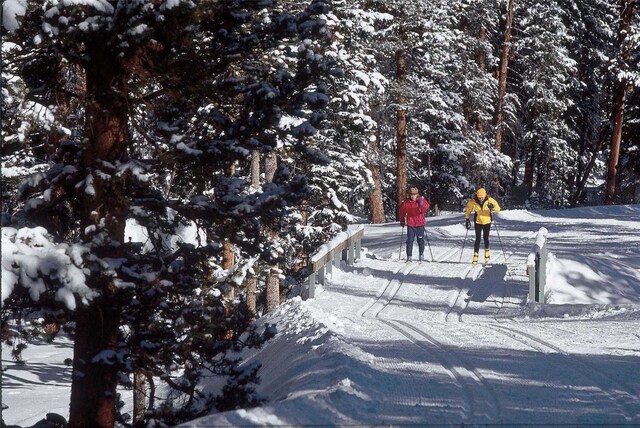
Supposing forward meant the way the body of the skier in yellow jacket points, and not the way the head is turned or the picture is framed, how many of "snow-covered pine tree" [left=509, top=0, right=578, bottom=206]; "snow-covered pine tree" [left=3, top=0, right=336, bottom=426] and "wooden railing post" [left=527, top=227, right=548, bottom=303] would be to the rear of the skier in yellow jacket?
1

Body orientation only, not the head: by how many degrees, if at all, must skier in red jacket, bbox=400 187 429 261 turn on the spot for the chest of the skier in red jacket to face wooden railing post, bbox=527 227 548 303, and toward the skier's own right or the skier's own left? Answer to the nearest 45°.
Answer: approximately 45° to the skier's own left

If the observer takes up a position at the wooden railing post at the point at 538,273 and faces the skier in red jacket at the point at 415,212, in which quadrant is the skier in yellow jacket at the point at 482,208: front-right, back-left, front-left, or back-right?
front-right

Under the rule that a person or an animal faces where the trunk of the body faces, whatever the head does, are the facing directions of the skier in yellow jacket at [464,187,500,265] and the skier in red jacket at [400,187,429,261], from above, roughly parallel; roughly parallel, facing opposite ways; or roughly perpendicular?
roughly parallel

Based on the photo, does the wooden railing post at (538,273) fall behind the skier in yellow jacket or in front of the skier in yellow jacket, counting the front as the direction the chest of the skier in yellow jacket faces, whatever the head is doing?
in front

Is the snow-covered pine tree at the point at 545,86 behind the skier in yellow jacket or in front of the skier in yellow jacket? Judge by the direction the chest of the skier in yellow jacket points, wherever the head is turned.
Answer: behind

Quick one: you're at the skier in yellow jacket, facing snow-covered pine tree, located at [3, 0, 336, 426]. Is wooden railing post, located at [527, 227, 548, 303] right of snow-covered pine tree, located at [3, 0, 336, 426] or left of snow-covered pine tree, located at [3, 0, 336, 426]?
left

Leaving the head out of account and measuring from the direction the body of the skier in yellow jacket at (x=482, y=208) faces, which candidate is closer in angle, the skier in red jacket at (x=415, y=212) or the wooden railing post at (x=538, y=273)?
the wooden railing post

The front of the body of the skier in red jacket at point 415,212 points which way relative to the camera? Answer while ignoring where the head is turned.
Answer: toward the camera

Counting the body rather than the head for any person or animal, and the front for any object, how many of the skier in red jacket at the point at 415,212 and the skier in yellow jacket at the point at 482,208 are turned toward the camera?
2

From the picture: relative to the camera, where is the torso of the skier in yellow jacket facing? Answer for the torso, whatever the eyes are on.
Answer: toward the camera

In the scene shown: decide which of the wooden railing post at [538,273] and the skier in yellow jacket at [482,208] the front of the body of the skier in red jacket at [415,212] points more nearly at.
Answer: the wooden railing post

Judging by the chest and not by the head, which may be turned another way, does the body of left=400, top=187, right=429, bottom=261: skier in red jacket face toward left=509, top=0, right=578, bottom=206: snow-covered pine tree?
no

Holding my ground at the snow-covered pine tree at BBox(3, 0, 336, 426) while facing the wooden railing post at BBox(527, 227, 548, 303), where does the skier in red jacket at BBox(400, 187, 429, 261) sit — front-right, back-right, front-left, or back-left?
front-left

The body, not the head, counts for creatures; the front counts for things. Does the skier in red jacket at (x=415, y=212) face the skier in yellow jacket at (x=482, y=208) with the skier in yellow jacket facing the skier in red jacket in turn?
no

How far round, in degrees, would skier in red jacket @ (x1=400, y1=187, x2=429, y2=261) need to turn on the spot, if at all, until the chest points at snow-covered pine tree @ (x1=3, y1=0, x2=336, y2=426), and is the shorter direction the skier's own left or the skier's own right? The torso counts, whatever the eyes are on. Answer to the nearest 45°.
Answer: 0° — they already face it

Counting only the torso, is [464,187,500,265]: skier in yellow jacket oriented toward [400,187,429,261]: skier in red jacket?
no
